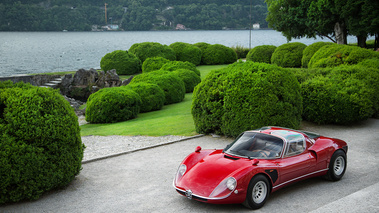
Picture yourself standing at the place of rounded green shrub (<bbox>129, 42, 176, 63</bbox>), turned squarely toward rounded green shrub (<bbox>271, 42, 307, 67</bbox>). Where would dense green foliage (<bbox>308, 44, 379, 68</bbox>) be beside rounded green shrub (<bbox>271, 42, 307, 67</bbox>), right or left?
right

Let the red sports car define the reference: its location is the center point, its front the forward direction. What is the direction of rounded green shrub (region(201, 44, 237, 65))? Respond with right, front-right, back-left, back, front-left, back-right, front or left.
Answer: back-right

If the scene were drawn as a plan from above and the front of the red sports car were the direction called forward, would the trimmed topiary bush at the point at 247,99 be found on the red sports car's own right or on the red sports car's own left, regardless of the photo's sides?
on the red sports car's own right

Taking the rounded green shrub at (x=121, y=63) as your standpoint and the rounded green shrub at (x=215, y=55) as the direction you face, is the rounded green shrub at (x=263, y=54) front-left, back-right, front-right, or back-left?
front-right

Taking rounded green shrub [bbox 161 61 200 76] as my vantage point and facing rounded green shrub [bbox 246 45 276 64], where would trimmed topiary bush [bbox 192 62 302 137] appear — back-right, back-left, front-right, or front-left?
back-right

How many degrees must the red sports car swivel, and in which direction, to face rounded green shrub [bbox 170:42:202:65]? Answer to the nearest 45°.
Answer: approximately 135° to its right

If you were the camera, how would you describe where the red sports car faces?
facing the viewer and to the left of the viewer

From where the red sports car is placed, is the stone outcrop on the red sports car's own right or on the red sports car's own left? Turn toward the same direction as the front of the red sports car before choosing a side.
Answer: on the red sports car's own right

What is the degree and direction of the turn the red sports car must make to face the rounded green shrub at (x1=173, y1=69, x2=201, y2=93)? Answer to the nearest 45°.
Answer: approximately 135° to its right
